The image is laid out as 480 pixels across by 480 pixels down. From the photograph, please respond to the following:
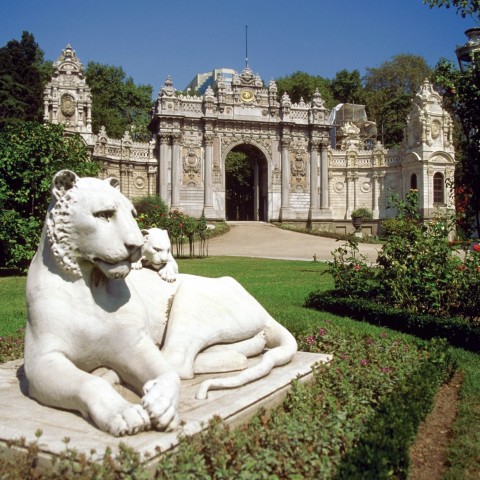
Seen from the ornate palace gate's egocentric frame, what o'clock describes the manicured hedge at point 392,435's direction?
The manicured hedge is roughly at 12 o'clock from the ornate palace gate.

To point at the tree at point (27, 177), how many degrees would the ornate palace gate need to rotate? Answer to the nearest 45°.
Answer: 0° — it already faces it

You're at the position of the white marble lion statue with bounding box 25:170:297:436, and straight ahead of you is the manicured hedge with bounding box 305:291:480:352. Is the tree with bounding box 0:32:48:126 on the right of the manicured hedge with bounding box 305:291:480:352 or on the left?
left

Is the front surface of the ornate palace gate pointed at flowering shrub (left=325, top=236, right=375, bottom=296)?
yes

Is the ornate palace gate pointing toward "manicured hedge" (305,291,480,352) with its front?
yes

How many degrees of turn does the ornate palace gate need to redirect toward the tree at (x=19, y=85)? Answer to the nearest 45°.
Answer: approximately 90° to its right

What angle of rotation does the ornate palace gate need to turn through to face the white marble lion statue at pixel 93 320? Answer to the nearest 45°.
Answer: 0° — it already faces it

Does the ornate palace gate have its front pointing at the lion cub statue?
yes

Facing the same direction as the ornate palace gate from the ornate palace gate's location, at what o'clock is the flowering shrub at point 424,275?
The flowering shrub is roughly at 12 o'clock from the ornate palace gate.
